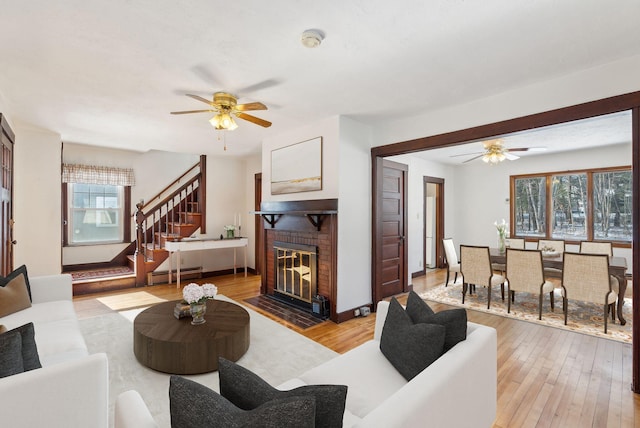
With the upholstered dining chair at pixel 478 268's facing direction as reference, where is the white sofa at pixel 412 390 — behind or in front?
behind

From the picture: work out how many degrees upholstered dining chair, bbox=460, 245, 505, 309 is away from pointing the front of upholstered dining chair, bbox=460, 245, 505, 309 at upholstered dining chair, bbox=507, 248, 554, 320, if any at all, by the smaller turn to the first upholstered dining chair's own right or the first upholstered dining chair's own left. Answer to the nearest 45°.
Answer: approximately 45° to the first upholstered dining chair's own right

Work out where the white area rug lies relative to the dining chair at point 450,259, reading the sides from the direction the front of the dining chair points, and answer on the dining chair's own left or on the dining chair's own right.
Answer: on the dining chair's own right

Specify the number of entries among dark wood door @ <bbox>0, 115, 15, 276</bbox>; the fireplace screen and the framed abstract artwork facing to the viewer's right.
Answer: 1

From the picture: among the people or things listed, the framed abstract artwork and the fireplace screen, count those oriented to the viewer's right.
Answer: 0

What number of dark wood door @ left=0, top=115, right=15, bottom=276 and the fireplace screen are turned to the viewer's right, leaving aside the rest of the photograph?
1

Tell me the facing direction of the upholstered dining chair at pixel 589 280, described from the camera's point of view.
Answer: facing away from the viewer and to the right of the viewer

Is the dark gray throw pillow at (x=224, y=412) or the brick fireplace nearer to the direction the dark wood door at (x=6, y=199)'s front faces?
the brick fireplace

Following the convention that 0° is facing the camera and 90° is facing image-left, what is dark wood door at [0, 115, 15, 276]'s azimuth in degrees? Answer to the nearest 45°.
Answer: approximately 270°

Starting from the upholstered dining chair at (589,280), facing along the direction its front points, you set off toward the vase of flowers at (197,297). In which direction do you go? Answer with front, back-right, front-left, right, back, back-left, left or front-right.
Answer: back

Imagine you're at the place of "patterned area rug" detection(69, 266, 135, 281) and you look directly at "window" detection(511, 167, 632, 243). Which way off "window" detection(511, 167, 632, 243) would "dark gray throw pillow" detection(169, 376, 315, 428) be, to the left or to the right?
right

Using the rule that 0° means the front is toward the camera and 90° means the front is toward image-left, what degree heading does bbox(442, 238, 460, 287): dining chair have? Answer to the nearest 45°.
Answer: approximately 315°

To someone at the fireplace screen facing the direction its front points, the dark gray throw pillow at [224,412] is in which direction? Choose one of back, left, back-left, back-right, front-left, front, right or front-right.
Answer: front-left

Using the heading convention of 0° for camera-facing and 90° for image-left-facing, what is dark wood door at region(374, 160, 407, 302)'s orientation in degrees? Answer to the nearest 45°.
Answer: approximately 315°

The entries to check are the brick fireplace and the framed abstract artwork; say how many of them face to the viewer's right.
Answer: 0

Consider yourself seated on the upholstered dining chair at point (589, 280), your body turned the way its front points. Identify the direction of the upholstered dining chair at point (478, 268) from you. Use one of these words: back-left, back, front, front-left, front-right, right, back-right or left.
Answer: back-left
